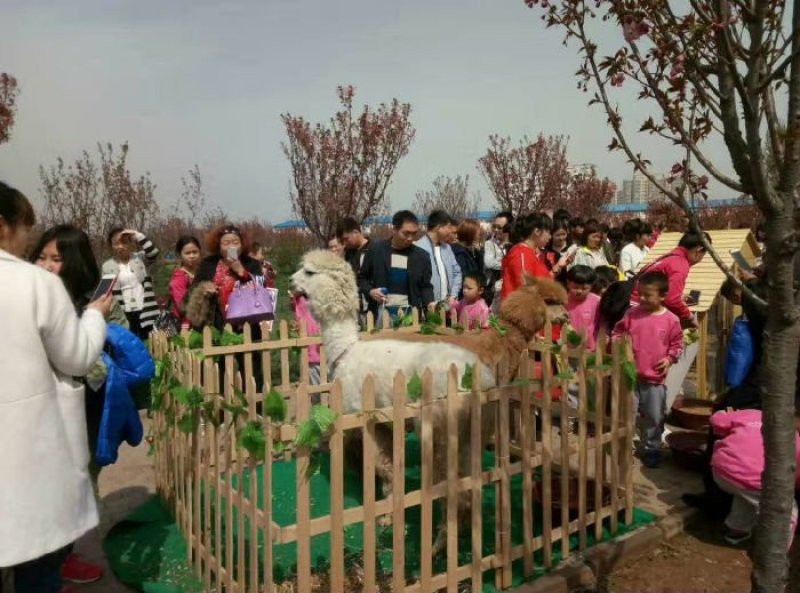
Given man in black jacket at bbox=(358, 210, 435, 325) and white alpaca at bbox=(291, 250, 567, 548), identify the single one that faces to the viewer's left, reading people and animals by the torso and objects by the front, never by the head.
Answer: the white alpaca

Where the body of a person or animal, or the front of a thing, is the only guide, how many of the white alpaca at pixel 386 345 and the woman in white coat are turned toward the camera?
0

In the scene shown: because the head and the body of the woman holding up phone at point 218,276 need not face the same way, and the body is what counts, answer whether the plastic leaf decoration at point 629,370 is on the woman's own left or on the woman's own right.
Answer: on the woman's own left

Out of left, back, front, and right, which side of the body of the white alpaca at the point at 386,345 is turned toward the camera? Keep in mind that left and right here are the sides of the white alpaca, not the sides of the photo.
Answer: left

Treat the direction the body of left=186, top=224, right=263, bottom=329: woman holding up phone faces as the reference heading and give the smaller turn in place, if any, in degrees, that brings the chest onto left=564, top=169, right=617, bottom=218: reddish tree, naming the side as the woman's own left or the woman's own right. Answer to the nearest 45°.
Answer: approximately 135° to the woman's own left

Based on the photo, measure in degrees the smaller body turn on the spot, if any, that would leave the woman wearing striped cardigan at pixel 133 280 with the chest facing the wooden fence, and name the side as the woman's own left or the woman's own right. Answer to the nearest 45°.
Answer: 0° — they already face it

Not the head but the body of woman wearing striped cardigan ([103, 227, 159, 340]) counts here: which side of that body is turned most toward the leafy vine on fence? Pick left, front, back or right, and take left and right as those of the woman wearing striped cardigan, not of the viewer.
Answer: front
